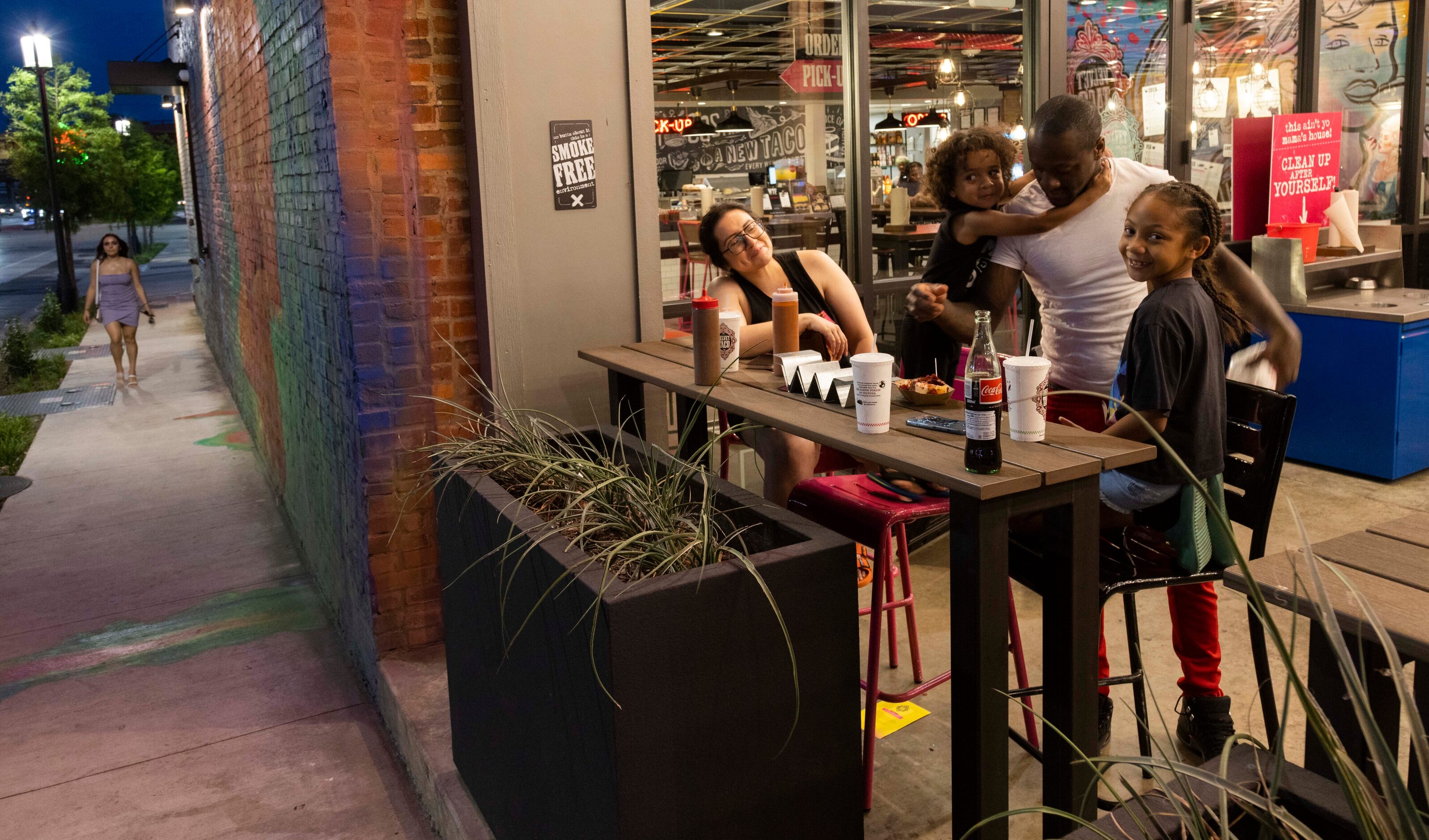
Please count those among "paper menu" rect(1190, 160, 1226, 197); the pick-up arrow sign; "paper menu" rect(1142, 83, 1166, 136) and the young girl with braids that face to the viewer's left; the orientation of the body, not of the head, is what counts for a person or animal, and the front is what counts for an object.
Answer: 1

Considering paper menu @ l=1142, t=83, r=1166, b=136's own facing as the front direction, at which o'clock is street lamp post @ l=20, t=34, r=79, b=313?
The street lamp post is roughly at 4 o'clock from the paper menu.

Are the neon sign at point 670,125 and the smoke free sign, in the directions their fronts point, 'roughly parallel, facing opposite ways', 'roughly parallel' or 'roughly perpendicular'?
roughly parallel

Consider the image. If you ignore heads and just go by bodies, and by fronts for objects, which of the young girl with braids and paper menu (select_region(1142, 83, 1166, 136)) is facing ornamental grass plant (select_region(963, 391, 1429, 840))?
the paper menu

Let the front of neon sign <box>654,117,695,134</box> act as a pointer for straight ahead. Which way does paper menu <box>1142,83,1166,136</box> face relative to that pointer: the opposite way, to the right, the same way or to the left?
the same way

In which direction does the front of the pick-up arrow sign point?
toward the camera

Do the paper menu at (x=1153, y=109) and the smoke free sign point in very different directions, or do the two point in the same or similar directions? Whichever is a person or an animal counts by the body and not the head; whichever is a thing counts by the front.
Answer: same or similar directions

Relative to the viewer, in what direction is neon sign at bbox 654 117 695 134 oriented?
toward the camera

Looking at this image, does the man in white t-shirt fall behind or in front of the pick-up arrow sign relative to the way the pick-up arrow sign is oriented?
in front

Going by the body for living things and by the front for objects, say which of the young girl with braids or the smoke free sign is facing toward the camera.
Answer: the smoke free sign

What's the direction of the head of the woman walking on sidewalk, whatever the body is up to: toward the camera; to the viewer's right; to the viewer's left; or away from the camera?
toward the camera

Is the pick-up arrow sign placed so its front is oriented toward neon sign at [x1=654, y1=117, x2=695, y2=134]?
no

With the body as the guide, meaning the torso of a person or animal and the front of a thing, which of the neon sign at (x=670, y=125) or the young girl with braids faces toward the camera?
the neon sign

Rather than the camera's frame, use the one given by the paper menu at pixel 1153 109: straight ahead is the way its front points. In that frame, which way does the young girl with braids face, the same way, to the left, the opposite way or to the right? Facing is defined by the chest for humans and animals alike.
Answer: to the right

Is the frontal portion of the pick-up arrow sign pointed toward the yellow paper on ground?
yes

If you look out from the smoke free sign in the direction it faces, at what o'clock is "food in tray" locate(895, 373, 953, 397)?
The food in tray is roughly at 11 o'clock from the smoke free sign.

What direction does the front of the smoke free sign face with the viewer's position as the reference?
facing the viewer
